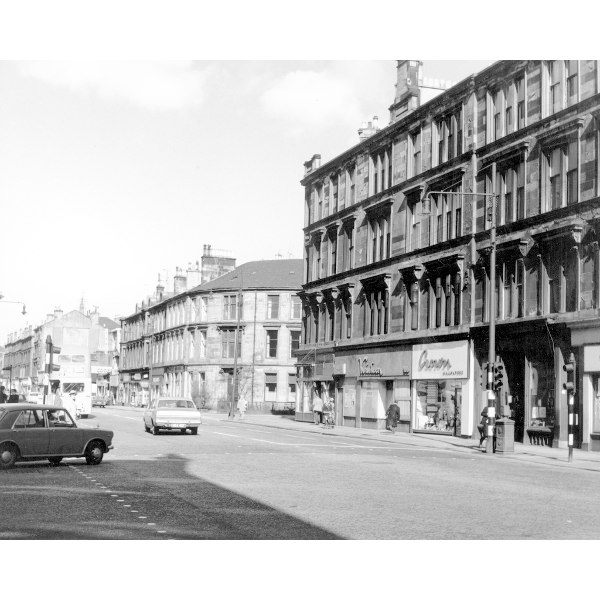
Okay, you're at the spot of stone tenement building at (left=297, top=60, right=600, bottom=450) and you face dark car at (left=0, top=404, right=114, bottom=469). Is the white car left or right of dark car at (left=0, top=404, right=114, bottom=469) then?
right

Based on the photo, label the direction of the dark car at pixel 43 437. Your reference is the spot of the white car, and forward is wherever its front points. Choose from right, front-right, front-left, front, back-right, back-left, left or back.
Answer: back-left

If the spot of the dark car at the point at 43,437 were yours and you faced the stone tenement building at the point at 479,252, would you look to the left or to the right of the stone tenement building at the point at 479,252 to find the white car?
left

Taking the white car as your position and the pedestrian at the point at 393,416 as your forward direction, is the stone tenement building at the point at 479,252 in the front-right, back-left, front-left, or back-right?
front-right

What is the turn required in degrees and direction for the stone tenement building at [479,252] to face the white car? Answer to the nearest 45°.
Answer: approximately 45° to its right

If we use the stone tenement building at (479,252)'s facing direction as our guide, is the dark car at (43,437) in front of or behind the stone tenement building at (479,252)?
in front

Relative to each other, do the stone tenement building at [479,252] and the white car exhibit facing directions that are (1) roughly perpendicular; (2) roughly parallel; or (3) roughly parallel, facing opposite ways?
roughly perpendicular

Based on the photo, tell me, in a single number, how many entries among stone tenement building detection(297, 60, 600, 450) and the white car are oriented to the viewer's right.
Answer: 0

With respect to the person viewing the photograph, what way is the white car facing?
facing away from the viewer and to the left of the viewer

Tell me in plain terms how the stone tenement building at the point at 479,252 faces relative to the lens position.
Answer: facing the viewer and to the left of the viewer
